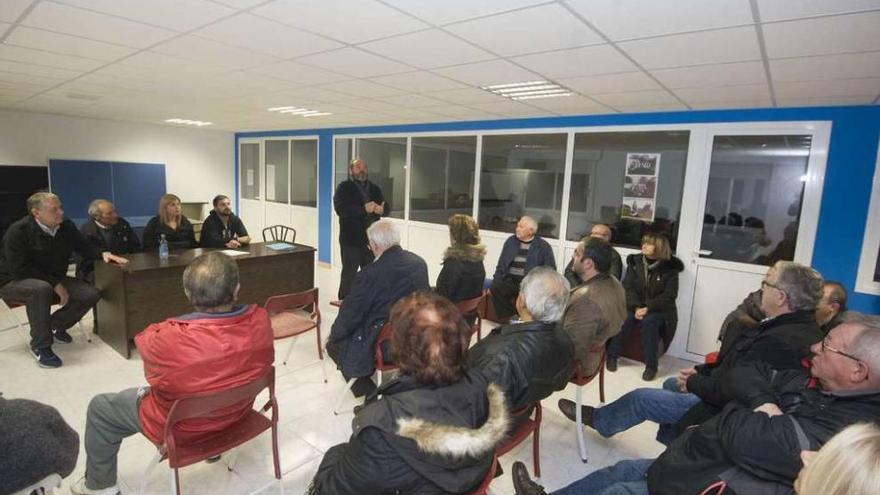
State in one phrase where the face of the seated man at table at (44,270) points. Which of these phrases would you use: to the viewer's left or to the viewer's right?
to the viewer's right

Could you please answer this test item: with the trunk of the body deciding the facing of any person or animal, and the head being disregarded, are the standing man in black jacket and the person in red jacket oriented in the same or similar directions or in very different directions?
very different directions

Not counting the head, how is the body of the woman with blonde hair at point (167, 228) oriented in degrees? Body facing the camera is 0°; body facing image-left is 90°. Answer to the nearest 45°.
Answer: approximately 315°

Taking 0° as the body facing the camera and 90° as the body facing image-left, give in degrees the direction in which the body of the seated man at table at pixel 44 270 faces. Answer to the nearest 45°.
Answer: approximately 315°

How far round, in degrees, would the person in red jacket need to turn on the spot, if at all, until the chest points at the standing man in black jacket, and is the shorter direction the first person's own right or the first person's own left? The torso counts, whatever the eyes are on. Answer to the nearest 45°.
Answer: approximately 90° to the first person's own right

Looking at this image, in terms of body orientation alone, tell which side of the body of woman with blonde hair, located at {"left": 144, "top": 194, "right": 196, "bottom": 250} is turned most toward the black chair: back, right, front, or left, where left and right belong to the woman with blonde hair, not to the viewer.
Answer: left

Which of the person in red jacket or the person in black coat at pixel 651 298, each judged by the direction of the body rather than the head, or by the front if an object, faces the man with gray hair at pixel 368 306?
the person in black coat

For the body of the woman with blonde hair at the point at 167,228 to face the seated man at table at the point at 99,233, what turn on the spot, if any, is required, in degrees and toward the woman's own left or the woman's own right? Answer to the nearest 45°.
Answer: approximately 135° to the woman's own right

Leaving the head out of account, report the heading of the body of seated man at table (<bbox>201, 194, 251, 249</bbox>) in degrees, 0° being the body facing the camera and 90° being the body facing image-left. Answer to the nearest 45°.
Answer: approximately 315°

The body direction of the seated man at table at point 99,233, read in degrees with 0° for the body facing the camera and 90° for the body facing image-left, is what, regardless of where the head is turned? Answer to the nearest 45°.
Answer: approximately 315°
